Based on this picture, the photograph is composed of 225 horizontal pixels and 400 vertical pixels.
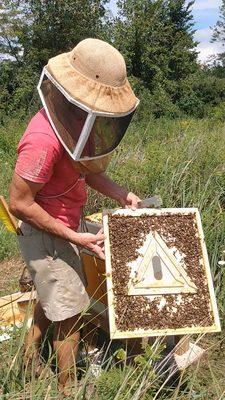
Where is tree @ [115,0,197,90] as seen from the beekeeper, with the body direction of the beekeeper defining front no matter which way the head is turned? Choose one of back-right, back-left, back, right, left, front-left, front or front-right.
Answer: back-left

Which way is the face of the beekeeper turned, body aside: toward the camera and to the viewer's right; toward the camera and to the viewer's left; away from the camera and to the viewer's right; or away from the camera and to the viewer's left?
toward the camera and to the viewer's right

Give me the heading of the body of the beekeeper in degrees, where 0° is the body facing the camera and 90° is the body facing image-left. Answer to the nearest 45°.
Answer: approximately 315°
